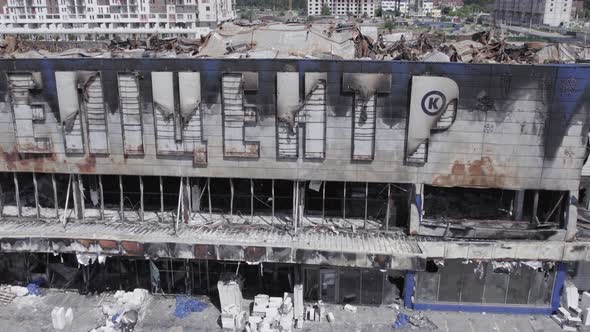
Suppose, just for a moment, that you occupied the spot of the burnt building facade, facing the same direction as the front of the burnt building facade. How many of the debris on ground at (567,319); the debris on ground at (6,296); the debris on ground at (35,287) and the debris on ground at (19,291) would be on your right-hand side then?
3

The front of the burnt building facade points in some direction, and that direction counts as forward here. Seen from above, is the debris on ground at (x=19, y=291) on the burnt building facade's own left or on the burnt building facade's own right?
on the burnt building facade's own right

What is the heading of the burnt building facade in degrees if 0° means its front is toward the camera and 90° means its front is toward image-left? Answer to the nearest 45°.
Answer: approximately 0°

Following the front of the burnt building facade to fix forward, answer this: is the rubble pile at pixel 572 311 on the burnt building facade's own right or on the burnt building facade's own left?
on the burnt building facade's own left

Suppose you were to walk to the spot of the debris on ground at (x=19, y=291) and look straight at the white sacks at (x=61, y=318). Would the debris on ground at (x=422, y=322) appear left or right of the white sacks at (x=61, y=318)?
left

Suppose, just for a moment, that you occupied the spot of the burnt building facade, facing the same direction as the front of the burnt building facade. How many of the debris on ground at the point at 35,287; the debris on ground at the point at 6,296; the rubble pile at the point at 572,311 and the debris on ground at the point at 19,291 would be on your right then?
3

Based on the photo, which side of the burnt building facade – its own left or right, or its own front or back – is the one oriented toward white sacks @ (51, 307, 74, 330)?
right

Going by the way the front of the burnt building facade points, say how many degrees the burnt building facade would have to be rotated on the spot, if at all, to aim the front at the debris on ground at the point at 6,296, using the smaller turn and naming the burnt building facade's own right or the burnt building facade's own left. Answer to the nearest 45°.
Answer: approximately 90° to the burnt building facade's own right

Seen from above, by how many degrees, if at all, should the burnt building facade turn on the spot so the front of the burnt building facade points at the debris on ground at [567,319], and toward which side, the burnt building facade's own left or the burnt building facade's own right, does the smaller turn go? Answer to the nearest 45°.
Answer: approximately 90° to the burnt building facade's own left
